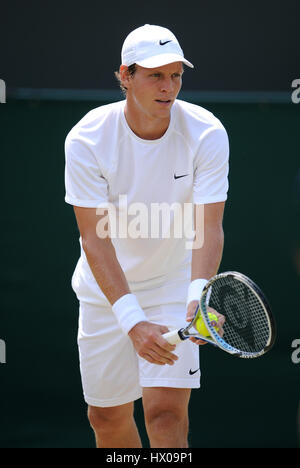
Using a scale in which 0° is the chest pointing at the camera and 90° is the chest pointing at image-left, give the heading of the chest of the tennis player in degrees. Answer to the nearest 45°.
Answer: approximately 315°

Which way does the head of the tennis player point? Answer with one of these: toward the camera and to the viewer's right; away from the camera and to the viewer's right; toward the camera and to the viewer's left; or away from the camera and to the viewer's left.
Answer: toward the camera and to the viewer's right
